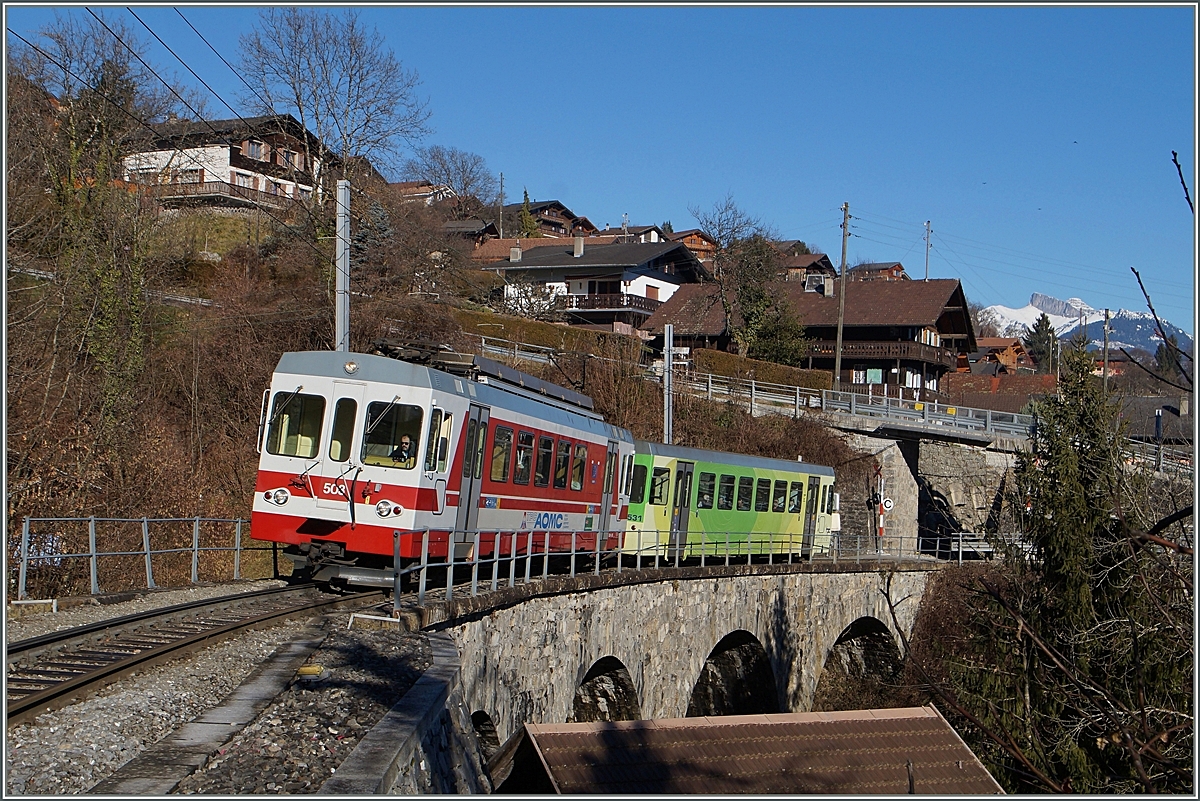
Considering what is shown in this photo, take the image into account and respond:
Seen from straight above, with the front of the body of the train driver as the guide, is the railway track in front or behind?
in front

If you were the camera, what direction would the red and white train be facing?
facing the viewer and to the left of the viewer

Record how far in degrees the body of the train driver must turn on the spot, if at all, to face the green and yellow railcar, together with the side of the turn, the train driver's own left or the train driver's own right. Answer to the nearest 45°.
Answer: approximately 180°

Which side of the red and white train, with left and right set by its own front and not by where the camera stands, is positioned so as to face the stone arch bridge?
back

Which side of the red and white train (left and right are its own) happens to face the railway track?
front

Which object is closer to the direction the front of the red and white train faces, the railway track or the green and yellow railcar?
the railway track

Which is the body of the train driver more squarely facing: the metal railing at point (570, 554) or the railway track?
the railway track

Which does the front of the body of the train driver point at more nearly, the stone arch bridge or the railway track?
the railway track
